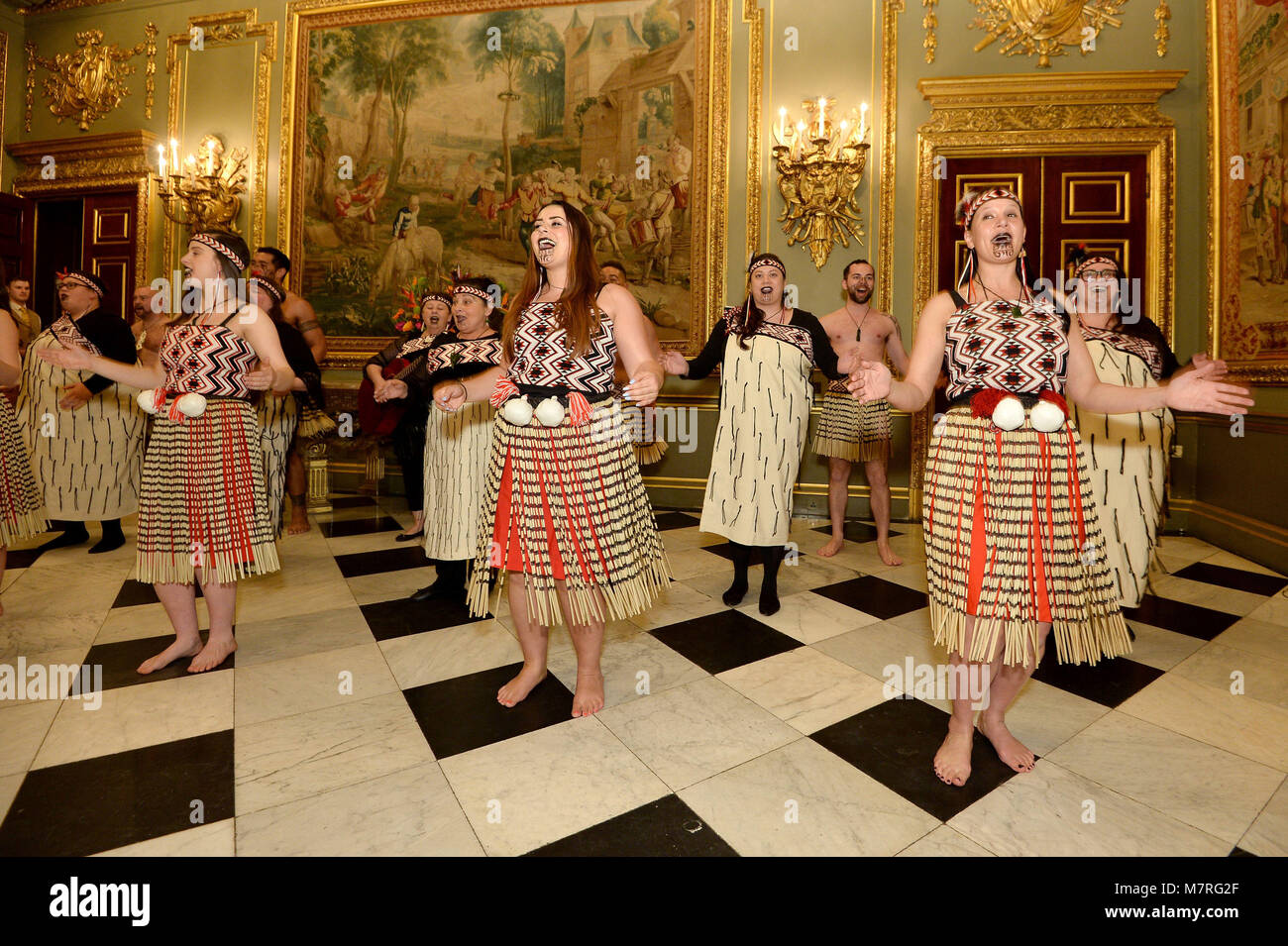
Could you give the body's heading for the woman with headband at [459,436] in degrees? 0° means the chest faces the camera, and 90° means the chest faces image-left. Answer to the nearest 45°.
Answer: approximately 45°

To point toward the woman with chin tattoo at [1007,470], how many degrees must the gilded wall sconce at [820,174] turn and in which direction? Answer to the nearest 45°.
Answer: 0° — it already faces them

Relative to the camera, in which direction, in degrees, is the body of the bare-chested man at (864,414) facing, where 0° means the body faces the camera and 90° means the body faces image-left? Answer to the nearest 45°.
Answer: approximately 0°
